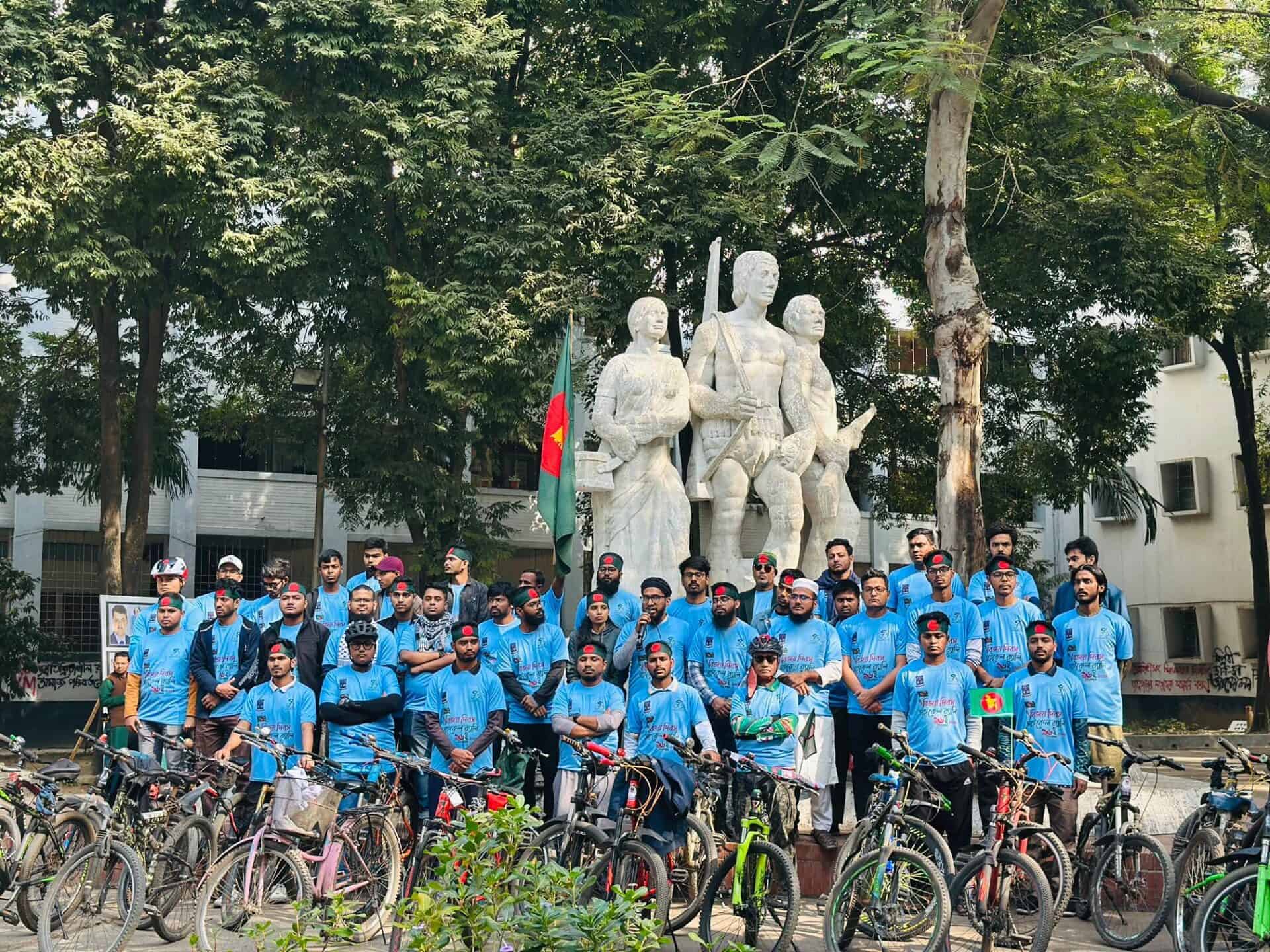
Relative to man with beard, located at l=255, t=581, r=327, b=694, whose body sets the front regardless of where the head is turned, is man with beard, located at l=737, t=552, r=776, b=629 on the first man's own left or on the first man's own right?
on the first man's own left

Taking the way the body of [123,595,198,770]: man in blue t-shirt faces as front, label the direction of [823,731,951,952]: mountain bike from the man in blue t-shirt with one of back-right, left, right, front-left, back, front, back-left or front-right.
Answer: front-left

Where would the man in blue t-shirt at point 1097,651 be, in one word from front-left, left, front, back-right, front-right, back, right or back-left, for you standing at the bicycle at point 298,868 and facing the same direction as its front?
back-left

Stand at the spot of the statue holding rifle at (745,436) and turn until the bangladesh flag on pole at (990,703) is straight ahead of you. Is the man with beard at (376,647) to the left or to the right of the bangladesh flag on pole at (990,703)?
right

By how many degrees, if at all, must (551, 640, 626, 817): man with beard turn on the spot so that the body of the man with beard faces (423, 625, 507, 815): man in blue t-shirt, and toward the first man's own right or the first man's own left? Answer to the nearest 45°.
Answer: approximately 90° to the first man's own right

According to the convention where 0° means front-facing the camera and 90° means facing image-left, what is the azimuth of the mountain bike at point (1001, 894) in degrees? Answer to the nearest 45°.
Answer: approximately 0°

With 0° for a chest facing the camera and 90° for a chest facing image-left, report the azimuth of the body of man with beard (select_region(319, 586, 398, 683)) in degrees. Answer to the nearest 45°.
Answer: approximately 0°
